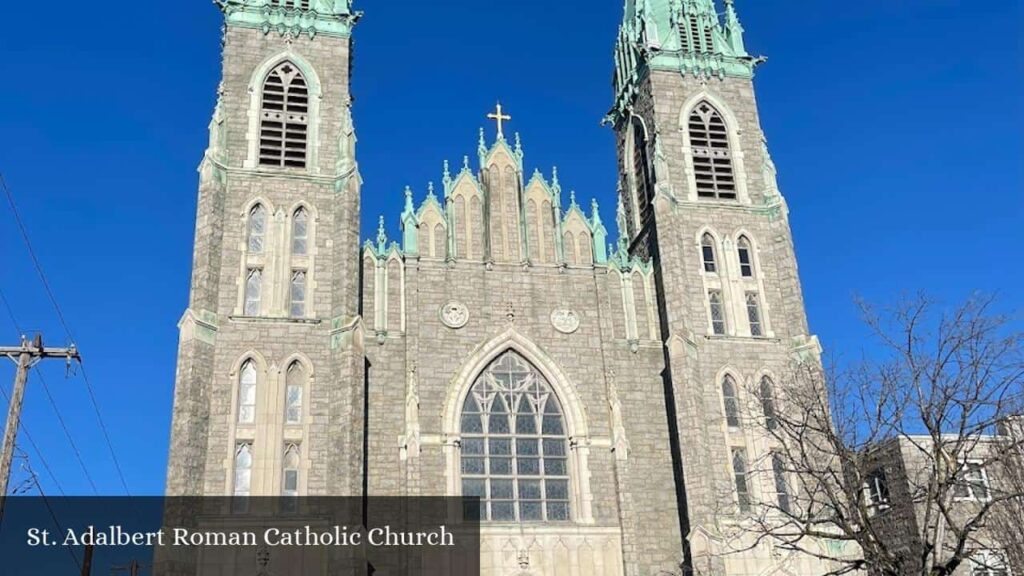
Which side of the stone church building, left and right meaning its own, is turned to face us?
front

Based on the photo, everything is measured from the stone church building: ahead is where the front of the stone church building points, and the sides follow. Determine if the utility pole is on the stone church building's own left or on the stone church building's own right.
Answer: on the stone church building's own right
